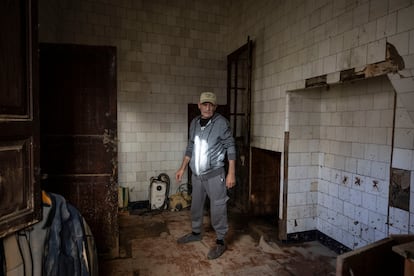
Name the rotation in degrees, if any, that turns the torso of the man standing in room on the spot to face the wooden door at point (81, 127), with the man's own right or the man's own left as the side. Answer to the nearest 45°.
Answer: approximately 45° to the man's own right

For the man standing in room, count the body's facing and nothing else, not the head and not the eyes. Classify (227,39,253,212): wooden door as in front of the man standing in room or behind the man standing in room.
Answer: behind

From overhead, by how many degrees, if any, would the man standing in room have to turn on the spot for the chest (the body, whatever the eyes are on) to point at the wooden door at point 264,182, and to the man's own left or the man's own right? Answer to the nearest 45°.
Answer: approximately 180°

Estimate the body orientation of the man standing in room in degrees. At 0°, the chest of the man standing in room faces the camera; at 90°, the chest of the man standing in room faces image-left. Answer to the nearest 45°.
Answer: approximately 45°
